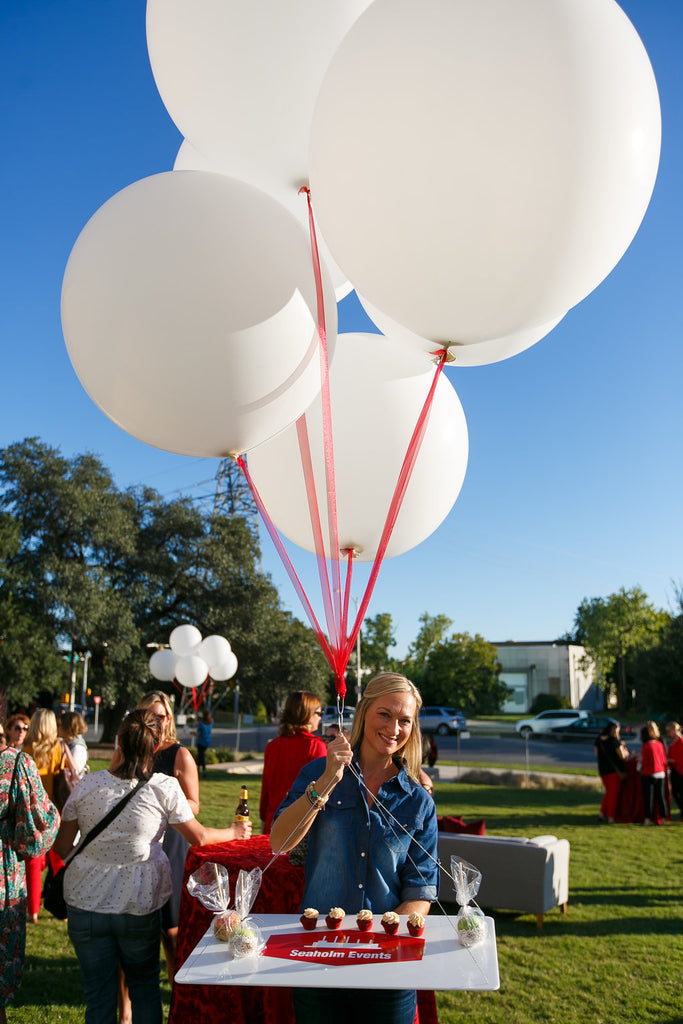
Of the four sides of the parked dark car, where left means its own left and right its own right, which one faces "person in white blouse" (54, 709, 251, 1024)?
left

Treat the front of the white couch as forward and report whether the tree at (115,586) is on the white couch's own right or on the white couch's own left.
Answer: on the white couch's own left

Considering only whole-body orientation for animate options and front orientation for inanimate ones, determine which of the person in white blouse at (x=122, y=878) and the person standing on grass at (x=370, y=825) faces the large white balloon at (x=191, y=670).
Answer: the person in white blouse

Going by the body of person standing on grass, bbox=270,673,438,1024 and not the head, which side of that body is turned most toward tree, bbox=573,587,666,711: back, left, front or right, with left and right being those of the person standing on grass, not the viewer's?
back

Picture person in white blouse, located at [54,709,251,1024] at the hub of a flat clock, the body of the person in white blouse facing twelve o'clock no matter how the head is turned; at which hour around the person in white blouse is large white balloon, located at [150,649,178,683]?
The large white balloon is roughly at 12 o'clock from the person in white blouse.

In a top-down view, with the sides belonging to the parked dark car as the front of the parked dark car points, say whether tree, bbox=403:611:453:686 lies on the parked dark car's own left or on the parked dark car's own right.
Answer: on the parked dark car's own right

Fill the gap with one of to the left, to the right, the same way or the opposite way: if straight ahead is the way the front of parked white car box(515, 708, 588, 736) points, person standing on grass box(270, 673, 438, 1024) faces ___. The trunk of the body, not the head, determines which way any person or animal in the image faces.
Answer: to the left

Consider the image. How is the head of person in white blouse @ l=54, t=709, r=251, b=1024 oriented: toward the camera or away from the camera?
away from the camera

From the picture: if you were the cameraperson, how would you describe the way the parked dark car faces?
facing to the left of the viewer

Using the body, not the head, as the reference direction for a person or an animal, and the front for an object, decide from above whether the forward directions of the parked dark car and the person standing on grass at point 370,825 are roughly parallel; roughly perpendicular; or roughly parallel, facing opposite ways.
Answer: roughly perpendicular

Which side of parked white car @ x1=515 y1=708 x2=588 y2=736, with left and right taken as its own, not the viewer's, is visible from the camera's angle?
left
